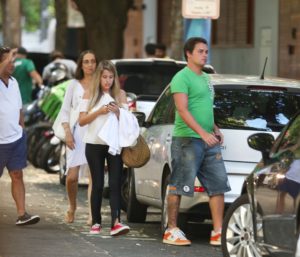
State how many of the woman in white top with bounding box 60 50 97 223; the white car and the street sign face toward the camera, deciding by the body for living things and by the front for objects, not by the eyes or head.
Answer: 2

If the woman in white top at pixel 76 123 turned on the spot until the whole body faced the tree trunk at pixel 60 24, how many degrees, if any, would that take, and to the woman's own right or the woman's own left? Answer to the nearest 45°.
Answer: approximately 180°

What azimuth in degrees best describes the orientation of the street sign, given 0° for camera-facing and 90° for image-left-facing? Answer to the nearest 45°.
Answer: approximately 0°

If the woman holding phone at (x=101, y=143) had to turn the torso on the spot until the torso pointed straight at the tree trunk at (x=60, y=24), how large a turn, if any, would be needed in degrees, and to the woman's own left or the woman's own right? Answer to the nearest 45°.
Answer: approximately 135° to the woman's own left

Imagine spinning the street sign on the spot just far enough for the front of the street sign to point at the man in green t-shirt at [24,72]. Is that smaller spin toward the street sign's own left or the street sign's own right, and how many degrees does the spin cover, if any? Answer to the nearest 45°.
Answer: approximately 135° to the street sign's own right

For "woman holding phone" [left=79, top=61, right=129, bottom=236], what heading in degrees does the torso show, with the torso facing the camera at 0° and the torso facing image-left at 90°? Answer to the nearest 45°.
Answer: approximately 315°

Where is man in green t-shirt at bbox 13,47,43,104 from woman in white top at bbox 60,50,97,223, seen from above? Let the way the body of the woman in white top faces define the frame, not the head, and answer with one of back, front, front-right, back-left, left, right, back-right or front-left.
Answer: back
